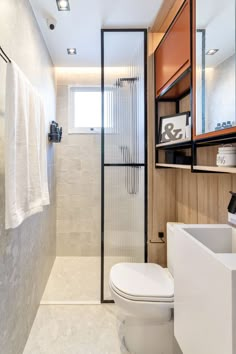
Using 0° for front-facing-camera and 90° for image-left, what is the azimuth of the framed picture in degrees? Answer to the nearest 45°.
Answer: approximately 45°

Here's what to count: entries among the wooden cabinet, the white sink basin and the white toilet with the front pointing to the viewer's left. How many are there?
3

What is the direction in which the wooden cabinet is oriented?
to the viewer's left

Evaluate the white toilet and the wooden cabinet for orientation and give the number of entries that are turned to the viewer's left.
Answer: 2

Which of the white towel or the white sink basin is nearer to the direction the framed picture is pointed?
the white towel

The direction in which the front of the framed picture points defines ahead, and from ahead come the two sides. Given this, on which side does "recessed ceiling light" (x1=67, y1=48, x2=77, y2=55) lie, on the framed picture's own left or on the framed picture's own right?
on the framed picture's own right

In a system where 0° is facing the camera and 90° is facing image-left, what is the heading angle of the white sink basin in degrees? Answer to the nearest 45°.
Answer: approximately 90°

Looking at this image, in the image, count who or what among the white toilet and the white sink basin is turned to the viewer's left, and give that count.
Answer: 2

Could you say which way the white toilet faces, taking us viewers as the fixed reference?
facing to the left of the viewer
